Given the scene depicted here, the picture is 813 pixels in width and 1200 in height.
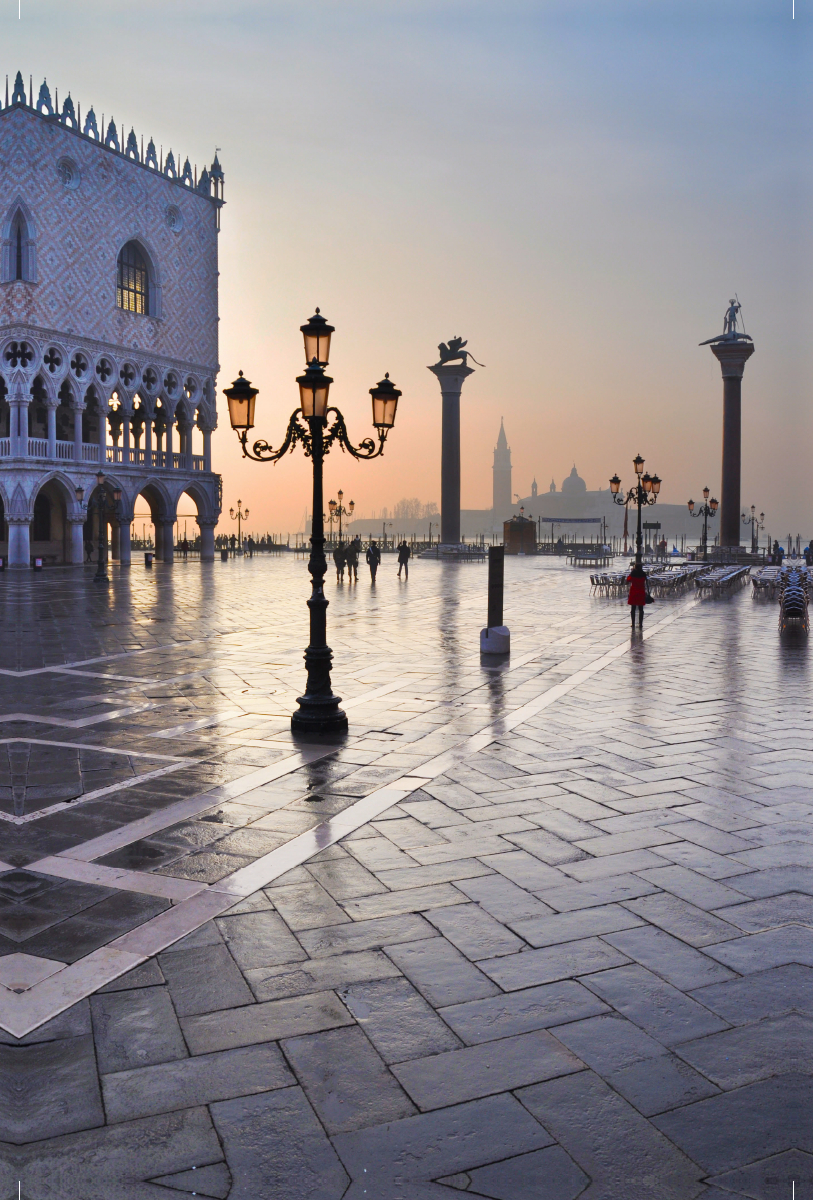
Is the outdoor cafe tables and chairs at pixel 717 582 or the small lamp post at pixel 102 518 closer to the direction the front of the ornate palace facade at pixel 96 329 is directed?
the outdoor cafe tables and chairs

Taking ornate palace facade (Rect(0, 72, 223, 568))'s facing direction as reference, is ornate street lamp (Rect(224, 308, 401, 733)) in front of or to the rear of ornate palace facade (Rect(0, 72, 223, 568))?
in front

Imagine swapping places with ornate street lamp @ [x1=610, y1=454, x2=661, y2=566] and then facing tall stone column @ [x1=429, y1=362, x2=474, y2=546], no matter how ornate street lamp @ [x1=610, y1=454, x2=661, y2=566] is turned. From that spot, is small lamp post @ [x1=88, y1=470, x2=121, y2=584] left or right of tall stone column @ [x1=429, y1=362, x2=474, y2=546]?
left

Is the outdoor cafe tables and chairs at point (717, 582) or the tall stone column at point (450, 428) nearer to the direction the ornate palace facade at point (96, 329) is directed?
the outdoor cafe tables and chairs

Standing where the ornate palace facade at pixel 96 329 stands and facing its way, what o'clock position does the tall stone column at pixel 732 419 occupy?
The tall stone column is roughly at 11 o'clock from the ornate palace facade.

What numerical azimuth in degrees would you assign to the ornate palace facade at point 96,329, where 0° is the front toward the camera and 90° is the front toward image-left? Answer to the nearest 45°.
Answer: approximately 315°

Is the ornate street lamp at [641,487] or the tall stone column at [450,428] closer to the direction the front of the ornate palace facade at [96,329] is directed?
the ornate street lamp

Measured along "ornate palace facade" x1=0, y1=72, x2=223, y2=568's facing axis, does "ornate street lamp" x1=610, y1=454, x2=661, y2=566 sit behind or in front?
in front
